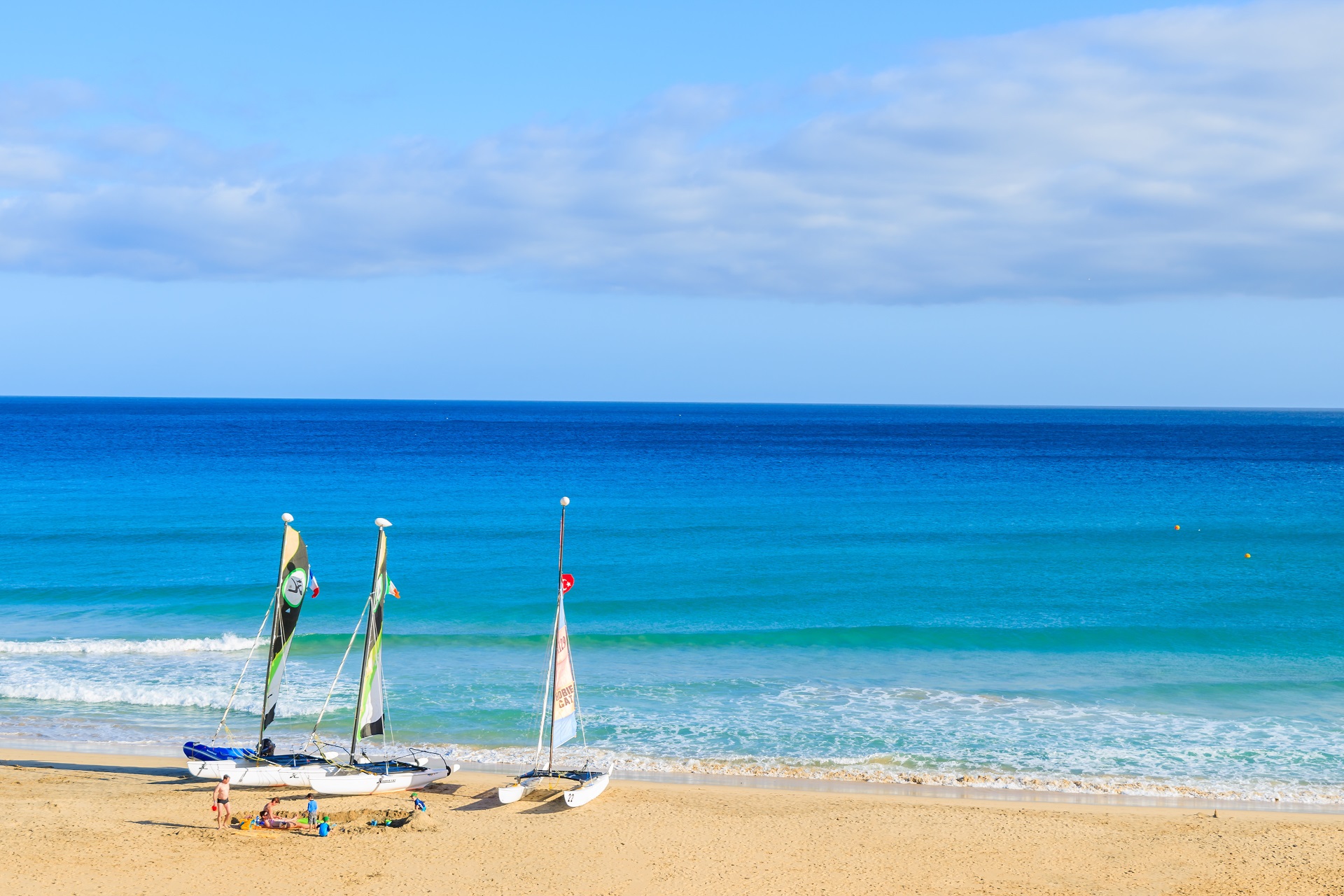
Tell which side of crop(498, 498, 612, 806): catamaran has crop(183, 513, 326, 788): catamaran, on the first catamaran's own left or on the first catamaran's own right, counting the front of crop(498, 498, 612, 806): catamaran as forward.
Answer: on the first catamaran's own right

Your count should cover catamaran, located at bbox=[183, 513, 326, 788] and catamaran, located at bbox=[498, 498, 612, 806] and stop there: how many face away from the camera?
0

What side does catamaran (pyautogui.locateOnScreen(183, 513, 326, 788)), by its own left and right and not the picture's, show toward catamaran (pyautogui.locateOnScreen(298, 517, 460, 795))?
back

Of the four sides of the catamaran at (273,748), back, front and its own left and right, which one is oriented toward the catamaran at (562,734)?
back

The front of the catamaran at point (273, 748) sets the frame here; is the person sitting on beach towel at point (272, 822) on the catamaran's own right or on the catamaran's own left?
on the catamaran's own left

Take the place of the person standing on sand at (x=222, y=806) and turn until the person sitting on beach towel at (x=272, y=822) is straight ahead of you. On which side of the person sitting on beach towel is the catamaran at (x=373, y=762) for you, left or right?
left

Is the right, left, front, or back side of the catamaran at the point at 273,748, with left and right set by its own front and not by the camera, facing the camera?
left
